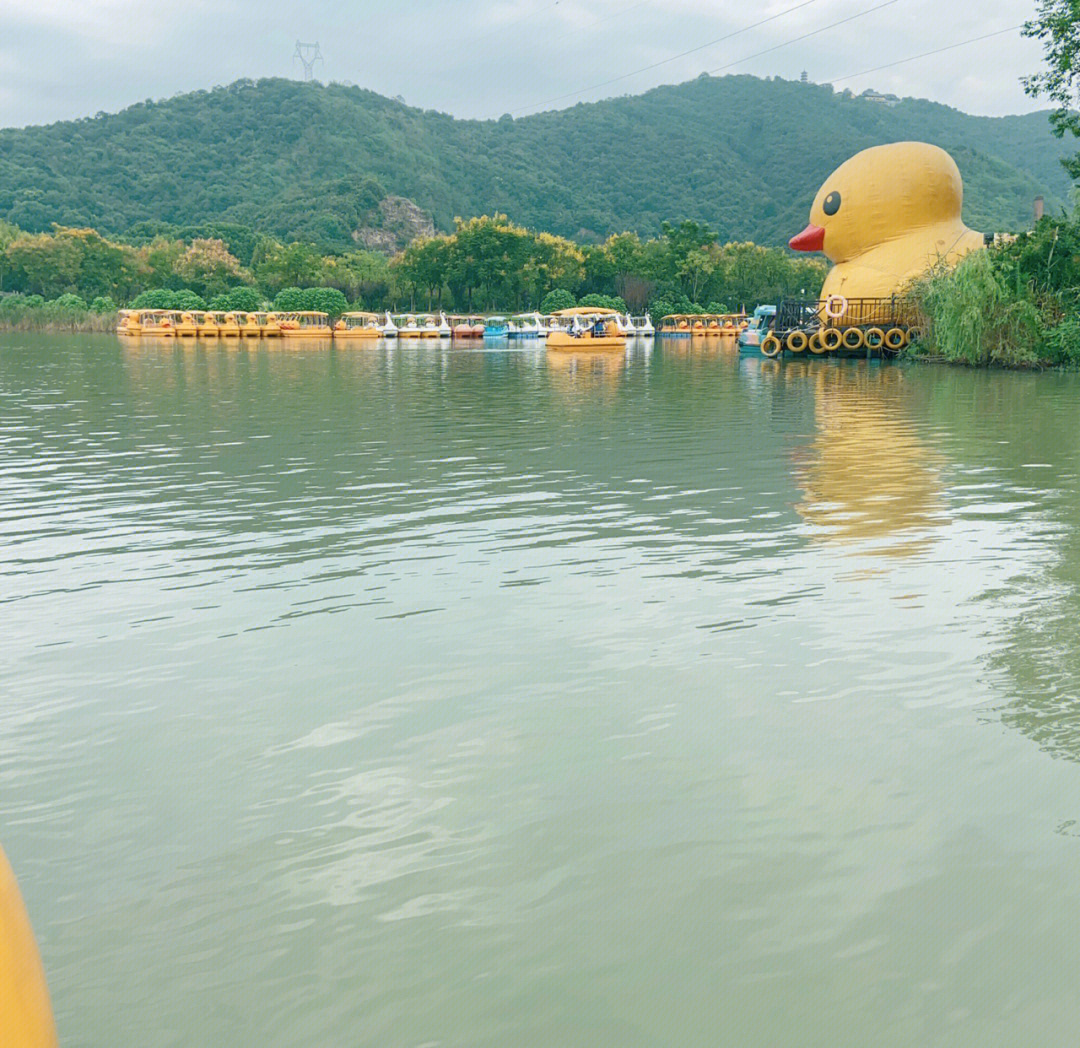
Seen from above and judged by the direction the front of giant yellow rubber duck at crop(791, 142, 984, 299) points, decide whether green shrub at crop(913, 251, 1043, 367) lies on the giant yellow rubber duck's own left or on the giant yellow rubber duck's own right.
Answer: on the giant yellow rubber duck's own left

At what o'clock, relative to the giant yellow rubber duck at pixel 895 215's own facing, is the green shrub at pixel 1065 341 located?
The green shrub is roughly at 8 o'clock from the giant yellow rubber duck.

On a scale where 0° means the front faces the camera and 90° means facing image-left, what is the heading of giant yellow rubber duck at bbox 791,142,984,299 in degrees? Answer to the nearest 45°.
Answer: approximately 90°
